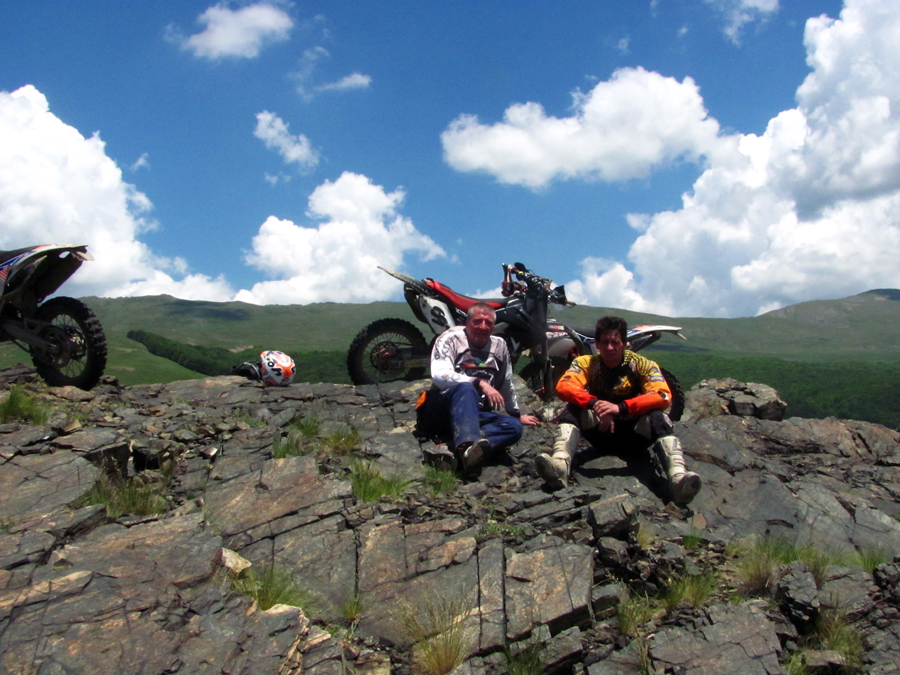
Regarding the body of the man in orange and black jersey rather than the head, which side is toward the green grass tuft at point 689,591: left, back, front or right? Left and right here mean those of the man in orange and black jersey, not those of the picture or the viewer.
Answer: front

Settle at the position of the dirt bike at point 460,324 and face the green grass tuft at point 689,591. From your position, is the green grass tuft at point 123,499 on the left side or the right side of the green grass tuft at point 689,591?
right

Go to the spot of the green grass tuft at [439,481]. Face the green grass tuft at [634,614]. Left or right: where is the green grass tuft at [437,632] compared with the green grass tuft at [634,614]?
right

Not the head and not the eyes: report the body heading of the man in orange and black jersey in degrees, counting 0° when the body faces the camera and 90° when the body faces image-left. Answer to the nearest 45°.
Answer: approximately 0°

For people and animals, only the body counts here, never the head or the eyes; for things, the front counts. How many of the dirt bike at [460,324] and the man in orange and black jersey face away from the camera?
0

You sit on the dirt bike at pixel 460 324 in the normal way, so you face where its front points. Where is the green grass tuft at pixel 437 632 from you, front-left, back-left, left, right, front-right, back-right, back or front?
front-right

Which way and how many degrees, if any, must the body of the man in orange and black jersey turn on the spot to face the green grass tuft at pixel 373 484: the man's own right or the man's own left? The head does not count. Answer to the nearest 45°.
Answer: approximately 45° to the man's own right

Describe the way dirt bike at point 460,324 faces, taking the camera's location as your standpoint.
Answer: facing the viewer and to the right of the viewer

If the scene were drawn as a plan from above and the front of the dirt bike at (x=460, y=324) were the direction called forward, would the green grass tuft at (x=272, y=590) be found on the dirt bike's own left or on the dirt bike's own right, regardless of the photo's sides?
on the dirt bike's own right

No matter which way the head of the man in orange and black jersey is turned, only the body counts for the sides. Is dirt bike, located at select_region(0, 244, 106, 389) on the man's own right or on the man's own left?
on the man's own right
